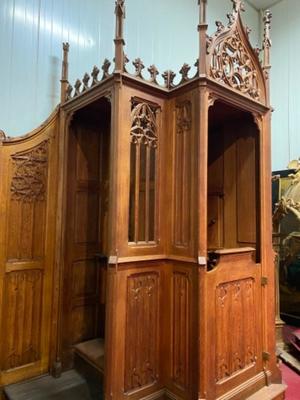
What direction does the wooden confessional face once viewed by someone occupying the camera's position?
facing the viewer and to the right of the viewer
